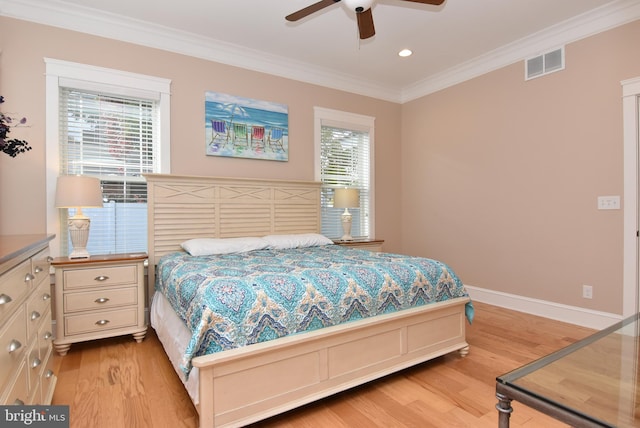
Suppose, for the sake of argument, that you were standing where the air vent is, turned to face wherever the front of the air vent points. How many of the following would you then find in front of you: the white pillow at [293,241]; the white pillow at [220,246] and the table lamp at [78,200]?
3

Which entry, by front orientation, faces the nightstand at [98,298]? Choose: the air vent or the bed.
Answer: the air vent

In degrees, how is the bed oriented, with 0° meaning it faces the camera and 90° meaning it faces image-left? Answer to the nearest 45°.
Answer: approximately 315°

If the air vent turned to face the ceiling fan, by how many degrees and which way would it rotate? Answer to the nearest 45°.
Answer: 0° — it already faces it

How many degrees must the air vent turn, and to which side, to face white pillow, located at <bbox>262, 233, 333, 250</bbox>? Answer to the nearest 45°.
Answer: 0° — it already faces it

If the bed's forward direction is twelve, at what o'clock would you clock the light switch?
The light switch is roughly at 10 o'clock from the bed.

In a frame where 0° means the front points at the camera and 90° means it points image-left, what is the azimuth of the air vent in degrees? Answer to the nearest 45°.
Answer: approximately 45°

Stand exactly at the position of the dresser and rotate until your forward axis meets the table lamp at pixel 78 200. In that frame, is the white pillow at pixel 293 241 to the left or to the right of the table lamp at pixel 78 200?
right
